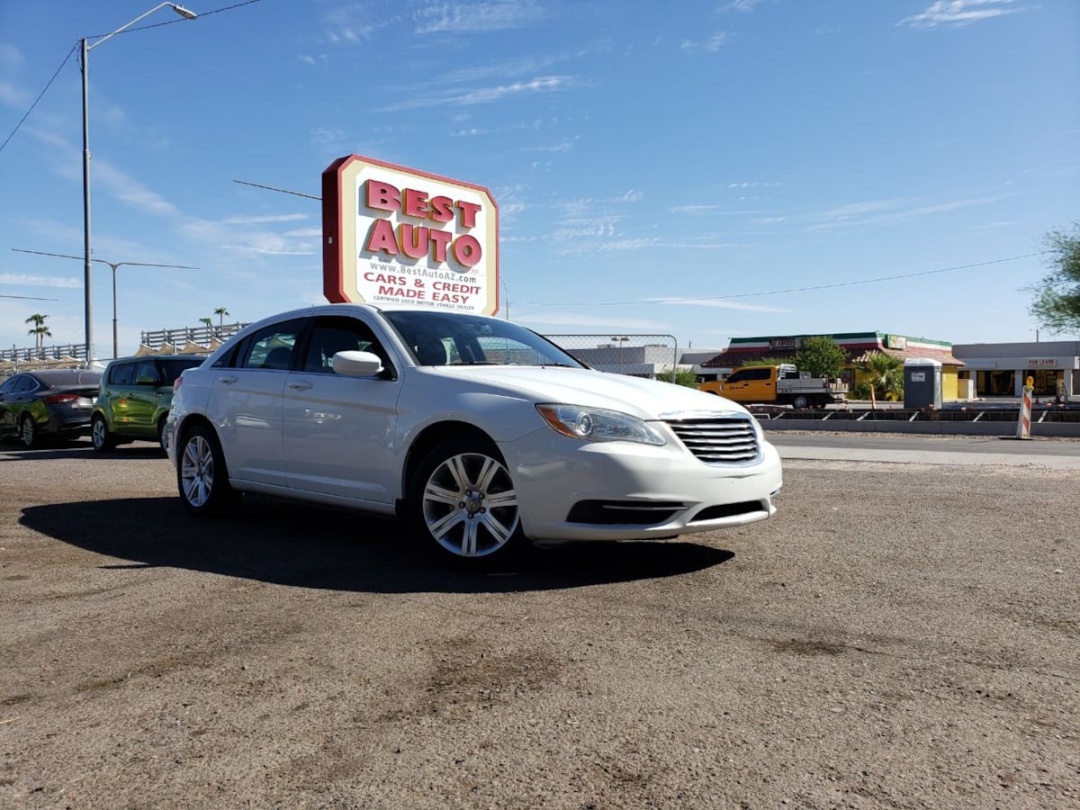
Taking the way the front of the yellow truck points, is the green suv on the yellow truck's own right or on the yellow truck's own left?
on the yellow truck's own left

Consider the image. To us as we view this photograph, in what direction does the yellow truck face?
facing to the left of the viewer

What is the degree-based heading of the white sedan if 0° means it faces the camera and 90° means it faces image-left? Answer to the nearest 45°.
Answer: approximately 315°

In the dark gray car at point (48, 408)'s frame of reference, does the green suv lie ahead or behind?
behind

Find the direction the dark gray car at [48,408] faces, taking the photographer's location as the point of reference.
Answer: facing away from the viewer and to the left of the viewer

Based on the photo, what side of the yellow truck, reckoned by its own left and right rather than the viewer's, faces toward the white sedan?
left

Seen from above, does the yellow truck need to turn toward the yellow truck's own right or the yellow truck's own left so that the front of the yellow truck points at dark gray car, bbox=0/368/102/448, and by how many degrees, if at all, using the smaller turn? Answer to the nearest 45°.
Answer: approximately 45° to the yellow truck's own left

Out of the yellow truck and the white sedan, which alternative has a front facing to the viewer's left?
the yellow truck

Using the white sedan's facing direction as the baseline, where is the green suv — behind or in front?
behind

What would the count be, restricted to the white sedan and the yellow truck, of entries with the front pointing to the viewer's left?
1
